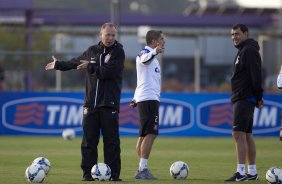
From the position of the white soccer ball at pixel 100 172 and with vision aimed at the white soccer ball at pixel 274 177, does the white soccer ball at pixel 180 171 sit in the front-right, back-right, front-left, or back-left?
front-left

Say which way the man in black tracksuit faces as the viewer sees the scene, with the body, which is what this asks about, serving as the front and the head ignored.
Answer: toward the camera

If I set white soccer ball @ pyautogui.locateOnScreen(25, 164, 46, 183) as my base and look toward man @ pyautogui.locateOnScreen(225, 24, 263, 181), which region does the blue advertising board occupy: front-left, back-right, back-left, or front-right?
front-left

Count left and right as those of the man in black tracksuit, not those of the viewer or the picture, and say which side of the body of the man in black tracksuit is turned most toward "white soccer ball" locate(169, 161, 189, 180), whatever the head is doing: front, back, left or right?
left

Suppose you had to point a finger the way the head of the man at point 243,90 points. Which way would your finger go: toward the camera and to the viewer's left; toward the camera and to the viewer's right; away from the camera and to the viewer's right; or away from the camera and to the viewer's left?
toward the camera and to the viewer's left

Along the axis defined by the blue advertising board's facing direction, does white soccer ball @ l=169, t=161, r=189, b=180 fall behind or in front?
in front

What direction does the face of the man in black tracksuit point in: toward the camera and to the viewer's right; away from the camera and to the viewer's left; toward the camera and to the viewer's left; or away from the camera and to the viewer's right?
toward the camera and to the viewer's right

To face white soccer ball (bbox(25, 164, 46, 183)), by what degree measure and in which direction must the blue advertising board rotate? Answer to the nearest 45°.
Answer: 0° — it already faces it

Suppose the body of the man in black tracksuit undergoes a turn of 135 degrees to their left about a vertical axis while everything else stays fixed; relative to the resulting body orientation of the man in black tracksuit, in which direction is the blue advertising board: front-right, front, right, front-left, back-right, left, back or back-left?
front-left

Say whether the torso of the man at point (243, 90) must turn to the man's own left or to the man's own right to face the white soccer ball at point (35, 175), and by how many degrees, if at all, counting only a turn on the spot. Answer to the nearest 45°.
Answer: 0° — they already face it
